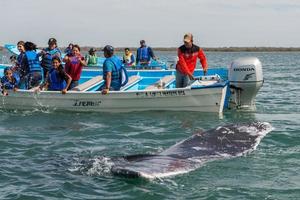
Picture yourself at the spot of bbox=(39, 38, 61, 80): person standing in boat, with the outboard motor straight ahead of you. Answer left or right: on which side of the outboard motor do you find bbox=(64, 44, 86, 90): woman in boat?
right

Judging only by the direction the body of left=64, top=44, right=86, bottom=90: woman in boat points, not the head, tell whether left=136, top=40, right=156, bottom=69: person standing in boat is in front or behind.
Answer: behind

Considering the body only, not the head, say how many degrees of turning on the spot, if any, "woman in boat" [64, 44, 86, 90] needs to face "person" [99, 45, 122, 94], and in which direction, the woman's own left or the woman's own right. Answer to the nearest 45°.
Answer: approximately 45° to the woman's own left

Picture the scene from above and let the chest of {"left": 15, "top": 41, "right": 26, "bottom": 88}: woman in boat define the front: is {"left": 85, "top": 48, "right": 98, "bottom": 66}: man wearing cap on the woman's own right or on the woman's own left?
on the woman's own left

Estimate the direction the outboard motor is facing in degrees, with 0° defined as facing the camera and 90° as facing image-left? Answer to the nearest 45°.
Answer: approximately 90°

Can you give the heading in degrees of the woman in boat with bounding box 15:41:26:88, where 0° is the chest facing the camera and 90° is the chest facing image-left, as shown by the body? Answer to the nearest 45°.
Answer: approximately 315°

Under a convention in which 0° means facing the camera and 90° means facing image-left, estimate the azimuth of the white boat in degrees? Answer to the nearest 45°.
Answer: approximately 90°

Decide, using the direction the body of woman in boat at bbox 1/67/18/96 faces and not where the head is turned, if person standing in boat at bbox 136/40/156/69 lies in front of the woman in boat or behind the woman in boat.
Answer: behind
